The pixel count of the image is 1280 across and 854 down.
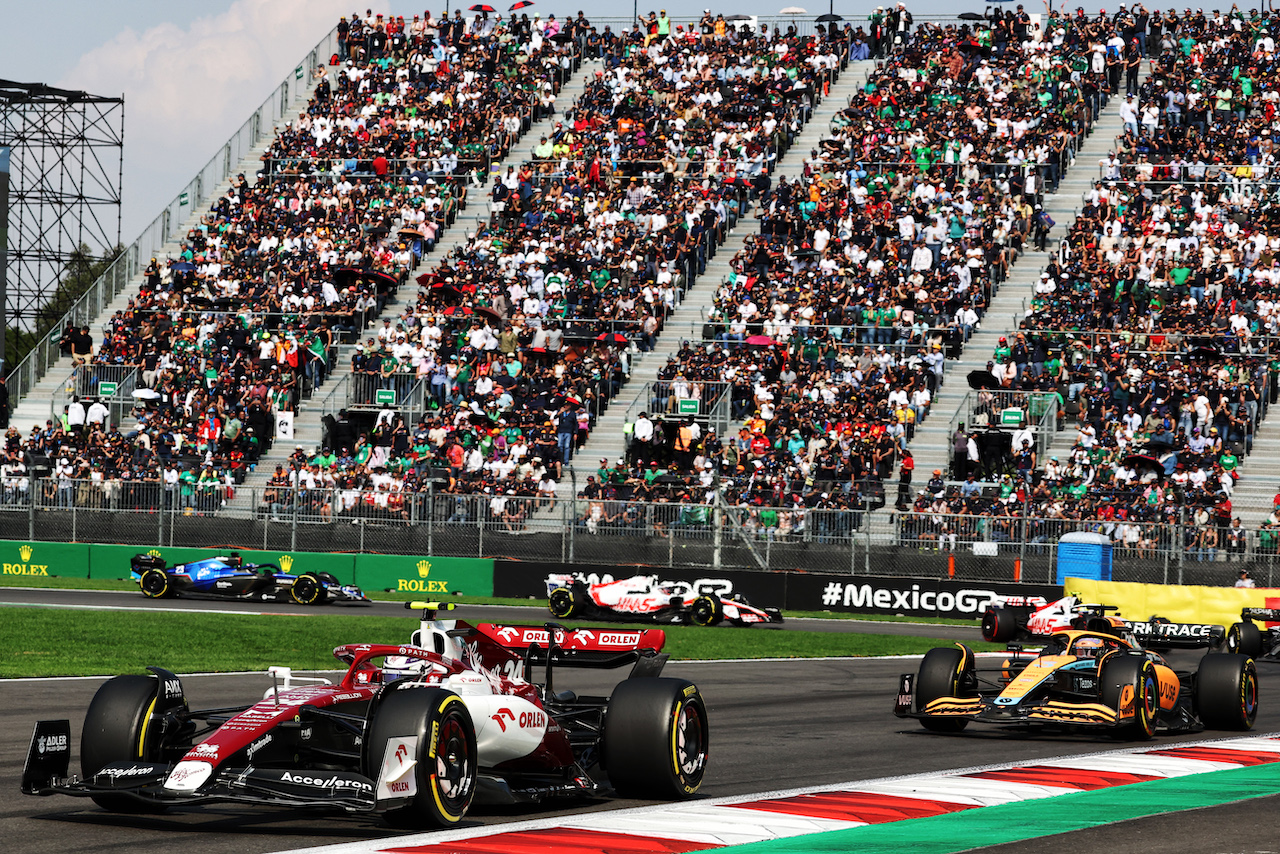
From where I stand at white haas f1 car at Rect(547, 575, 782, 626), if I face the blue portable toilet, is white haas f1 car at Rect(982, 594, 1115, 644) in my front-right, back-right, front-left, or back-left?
front-right

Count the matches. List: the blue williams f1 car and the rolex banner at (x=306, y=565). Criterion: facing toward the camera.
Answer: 1

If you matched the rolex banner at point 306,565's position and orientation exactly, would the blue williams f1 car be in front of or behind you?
in front

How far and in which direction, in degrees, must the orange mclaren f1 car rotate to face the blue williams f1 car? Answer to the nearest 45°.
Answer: approximately 90° to its right

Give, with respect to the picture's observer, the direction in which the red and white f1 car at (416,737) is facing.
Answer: facing the viewer and to the left of the viewer

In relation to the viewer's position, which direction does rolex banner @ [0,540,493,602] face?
facing the viewer

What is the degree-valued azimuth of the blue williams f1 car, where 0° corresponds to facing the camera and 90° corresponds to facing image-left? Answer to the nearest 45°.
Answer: approximately 270°

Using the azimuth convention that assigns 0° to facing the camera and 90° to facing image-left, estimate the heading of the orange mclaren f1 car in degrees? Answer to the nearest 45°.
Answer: approximately 45°

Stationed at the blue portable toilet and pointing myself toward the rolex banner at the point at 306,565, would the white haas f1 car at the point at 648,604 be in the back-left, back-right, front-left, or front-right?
front-left

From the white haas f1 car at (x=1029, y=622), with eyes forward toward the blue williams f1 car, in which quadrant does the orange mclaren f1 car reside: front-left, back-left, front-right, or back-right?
back-left

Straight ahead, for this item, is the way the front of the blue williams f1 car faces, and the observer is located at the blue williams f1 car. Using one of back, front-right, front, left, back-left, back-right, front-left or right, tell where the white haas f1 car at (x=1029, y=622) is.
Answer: front-right

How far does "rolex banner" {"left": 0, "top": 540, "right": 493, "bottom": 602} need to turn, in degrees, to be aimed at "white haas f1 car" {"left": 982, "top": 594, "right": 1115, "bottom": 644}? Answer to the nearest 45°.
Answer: approximately 45° to its left

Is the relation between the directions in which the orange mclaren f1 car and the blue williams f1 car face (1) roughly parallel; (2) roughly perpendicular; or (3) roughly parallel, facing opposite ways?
roughly parallel, facing opposite ways

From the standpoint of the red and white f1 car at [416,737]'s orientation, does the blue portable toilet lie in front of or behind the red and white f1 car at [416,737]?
behind

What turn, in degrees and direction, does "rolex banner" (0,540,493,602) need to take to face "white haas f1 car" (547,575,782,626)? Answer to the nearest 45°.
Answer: approximately 45° to its left
